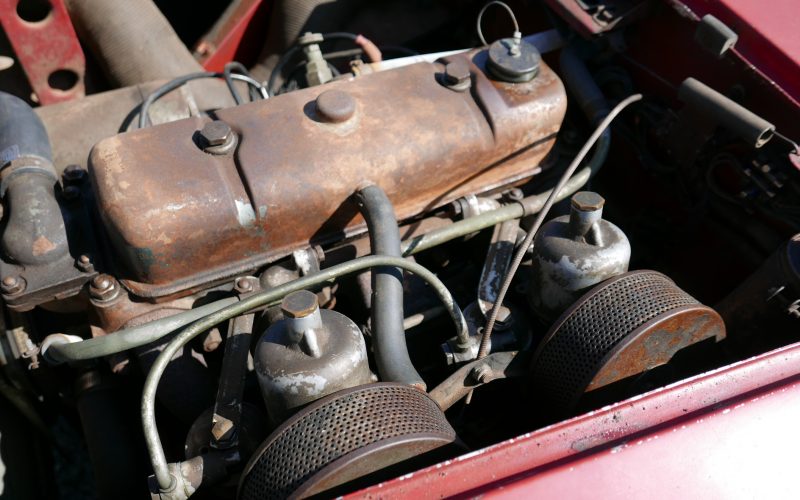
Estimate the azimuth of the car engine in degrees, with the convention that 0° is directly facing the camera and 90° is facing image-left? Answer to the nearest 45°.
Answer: approximately 45°
